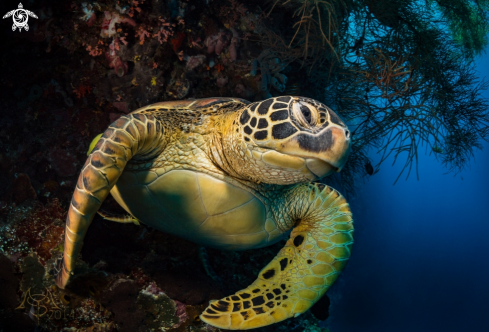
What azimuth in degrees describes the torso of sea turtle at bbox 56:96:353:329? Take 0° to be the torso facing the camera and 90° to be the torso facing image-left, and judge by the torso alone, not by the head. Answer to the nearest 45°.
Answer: approximately 315°
